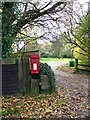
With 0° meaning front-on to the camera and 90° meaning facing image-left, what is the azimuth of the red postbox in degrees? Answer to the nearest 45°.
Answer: approximately 0°
